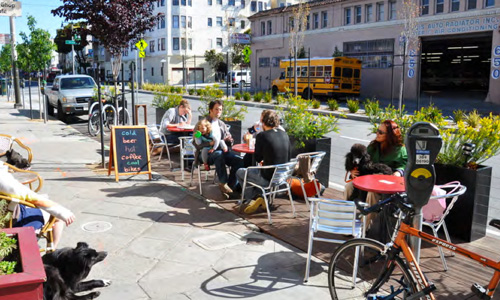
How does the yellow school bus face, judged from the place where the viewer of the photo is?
facing away from the viewer and to the left of the viewer

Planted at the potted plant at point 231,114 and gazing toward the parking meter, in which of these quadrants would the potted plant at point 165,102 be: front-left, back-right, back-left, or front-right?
back-right

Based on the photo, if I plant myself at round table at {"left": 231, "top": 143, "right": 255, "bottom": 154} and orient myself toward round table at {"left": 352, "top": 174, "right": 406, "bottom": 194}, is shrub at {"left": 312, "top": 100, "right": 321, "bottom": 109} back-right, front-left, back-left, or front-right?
back-left

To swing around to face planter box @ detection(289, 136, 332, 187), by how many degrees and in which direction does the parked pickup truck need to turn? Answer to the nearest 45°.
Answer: approximately 45° to its right

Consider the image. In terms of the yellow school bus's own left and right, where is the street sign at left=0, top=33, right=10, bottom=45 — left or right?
on its left

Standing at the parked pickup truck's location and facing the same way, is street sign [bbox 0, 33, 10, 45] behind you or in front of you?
behind

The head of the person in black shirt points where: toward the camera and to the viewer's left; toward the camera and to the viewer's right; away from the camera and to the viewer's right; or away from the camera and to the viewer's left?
away from the camera and to the viewer's left

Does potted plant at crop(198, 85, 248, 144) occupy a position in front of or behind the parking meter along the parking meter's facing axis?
behind

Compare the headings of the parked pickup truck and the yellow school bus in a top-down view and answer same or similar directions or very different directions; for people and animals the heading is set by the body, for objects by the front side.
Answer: very different directions

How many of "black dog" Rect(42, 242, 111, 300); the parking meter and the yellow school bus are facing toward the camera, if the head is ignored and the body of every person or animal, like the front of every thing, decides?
1

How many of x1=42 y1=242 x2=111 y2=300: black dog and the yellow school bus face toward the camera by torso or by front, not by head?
0
